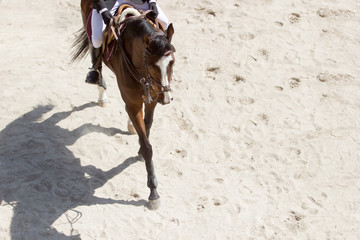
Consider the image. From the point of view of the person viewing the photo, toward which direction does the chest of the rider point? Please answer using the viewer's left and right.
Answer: facing the viewer and to the right of the viewer

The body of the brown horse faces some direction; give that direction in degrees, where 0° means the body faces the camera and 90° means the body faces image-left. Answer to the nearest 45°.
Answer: approximately 315°
